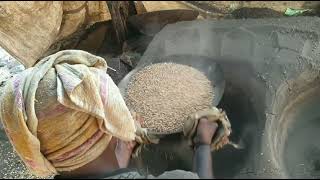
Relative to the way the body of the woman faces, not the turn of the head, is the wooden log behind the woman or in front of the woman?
in front

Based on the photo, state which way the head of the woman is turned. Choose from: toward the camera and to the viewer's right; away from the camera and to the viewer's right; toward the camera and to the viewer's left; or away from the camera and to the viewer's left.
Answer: away from the camera and to the viewer's right

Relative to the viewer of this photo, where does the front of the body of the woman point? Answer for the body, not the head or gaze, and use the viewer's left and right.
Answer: facing away from the viewer and to the right of the viewer
